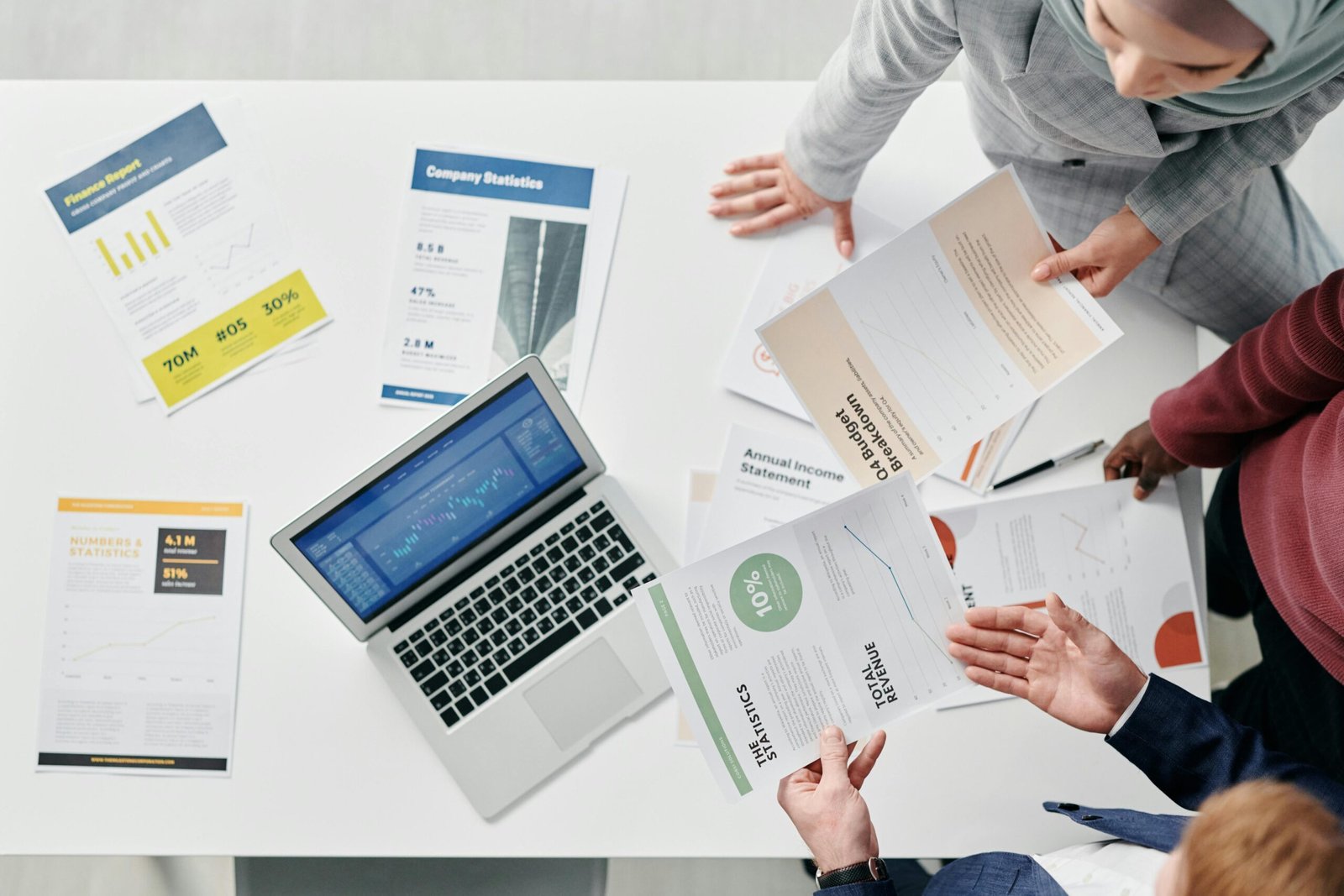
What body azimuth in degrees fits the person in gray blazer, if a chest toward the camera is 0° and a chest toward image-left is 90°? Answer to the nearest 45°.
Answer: approximately 45°

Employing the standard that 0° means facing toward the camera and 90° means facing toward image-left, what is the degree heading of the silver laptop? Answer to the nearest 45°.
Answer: approximately 315°

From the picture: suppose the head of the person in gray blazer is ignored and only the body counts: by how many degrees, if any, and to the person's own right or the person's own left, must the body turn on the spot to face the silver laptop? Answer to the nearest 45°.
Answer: approximately 45° to the person's own right
